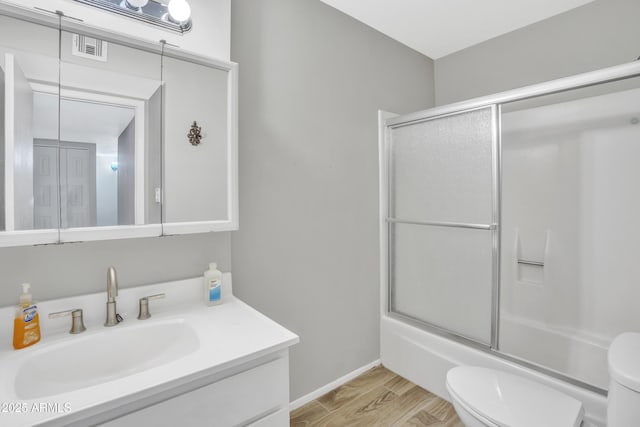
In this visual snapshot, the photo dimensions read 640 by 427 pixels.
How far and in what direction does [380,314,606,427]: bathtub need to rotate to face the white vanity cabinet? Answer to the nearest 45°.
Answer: approximately 45° to its left

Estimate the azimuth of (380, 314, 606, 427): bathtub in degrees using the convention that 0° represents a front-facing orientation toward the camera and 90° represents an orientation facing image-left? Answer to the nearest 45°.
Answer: approximately 45°

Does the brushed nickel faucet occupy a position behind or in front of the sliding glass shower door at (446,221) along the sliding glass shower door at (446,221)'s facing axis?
in front

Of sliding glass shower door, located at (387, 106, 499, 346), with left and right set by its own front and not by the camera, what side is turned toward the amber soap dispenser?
front

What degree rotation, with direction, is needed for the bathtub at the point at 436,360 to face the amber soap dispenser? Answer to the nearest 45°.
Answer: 0° — it already faces it

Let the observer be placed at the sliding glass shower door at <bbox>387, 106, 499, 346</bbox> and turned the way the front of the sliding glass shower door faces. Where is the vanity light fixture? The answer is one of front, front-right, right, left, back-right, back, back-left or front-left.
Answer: front

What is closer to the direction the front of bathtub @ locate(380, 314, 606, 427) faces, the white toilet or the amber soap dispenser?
the amber soap dispenser

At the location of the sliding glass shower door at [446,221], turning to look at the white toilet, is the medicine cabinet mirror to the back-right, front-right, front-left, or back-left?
front-right

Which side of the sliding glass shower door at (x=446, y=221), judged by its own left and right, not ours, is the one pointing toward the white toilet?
left

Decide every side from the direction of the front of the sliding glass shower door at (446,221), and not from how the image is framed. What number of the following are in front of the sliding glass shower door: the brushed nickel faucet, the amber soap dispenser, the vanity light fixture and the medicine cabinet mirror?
4

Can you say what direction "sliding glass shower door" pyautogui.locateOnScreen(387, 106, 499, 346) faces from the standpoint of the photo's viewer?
facing the viewer and to the left of the viewer
